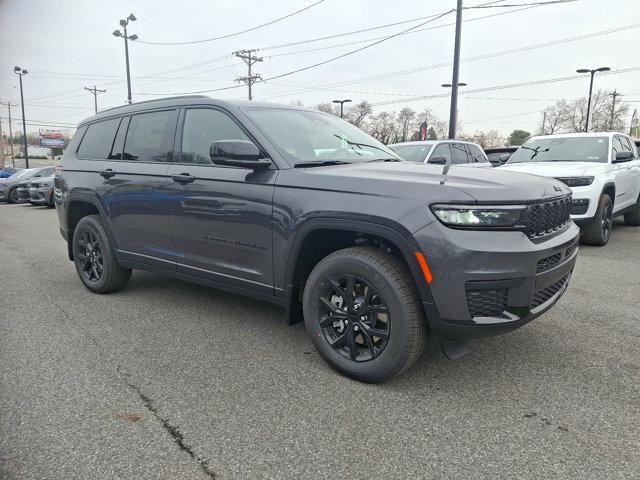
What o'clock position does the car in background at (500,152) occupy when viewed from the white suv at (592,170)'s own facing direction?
The car in background is roughly at 4 o'clock from the white suv.

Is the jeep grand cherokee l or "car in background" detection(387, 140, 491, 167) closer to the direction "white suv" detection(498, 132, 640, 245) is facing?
the jeep grand cherokee l

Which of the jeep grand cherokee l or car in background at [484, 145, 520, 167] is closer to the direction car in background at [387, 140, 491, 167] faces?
the jeep grand cherokee l

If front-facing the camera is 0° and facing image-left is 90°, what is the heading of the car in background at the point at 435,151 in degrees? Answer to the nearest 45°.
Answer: approximately 45°
